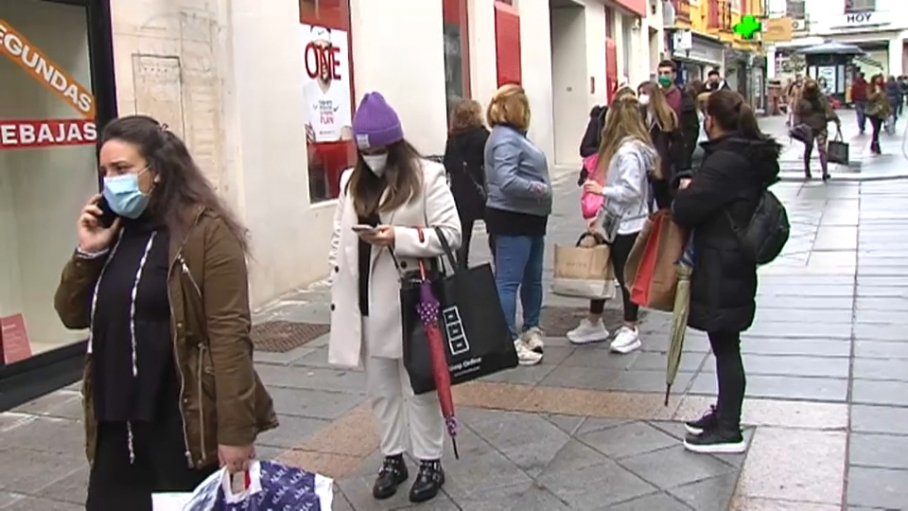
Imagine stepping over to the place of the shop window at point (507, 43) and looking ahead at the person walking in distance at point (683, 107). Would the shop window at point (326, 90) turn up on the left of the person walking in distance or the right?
right

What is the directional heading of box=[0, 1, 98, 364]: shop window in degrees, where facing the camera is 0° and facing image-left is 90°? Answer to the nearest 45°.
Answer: approximately 315°

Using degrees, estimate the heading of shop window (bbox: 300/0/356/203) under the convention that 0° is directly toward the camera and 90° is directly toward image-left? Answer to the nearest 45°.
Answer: approximately 315°

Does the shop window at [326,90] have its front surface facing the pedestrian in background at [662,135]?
yes

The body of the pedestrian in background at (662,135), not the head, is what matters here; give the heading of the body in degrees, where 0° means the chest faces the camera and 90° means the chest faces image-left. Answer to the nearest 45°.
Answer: approximately 45°

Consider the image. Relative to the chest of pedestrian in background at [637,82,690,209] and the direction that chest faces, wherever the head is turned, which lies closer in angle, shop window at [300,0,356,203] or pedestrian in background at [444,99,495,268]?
the pedestrian in background

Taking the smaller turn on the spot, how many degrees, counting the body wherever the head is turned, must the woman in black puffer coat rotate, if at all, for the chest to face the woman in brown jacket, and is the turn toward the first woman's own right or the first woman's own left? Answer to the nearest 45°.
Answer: approximately 45° to the first woman's own left

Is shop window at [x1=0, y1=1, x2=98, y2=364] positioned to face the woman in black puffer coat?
yes

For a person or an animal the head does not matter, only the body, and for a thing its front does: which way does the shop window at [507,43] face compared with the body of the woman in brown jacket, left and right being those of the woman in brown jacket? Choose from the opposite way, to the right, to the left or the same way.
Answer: to the left

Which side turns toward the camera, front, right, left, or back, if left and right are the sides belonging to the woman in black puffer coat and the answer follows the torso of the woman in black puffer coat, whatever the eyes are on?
left

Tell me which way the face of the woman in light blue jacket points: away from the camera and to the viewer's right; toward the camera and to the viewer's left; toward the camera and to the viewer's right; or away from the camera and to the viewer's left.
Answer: away from the camera and to the viewer's right

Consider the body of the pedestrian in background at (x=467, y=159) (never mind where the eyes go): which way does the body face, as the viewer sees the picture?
away from the camera
